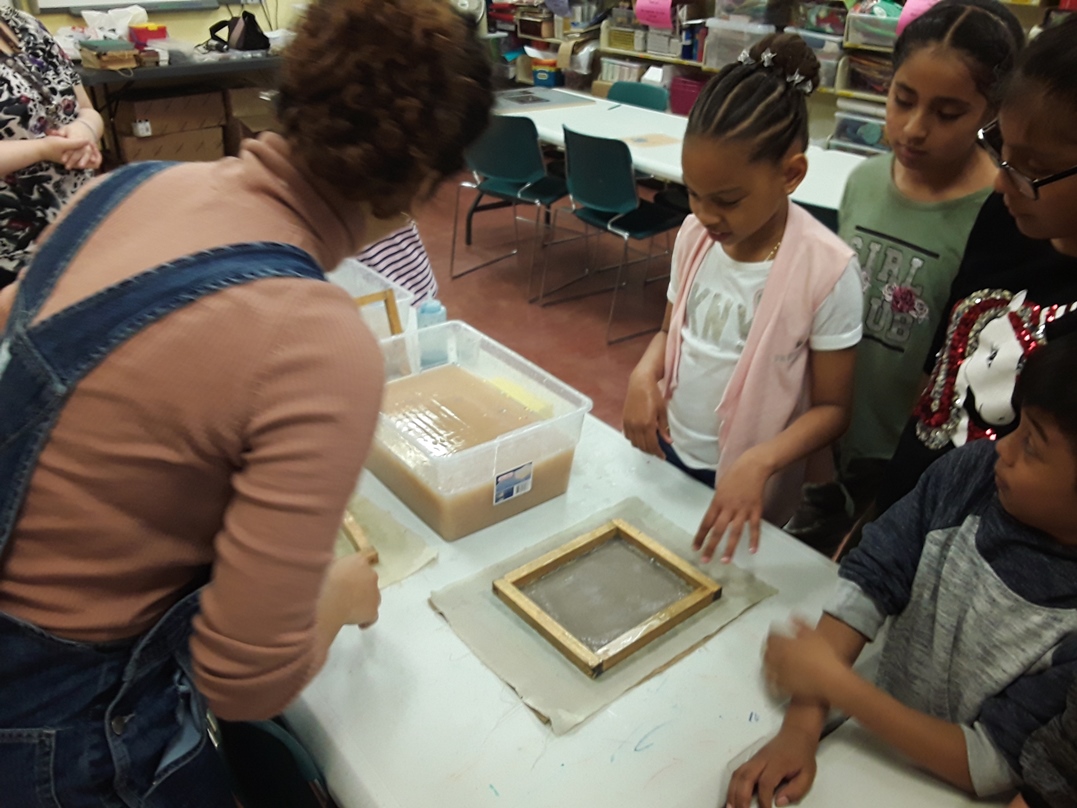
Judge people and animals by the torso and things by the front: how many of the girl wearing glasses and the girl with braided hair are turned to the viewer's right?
0

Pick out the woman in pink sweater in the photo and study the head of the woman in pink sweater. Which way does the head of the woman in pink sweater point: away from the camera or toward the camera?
away from the camera

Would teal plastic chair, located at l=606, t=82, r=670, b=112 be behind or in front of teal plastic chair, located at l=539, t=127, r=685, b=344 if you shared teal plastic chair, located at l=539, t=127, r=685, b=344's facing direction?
in front

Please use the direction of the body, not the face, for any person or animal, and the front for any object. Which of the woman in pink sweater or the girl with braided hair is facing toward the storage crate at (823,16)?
the woman in pink sweater

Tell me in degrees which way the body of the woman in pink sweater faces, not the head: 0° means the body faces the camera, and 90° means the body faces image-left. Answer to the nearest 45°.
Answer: approximately 225°

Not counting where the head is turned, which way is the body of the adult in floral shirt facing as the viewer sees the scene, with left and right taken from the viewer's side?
facing the viewer and to the right of the viewer

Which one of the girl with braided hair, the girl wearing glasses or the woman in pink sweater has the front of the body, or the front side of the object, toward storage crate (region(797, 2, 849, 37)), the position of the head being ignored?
the woman in pink sweater

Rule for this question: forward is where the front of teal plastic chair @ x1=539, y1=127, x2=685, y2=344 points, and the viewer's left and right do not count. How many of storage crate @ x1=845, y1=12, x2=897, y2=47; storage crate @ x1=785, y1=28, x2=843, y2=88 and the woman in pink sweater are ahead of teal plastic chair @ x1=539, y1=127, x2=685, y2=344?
2

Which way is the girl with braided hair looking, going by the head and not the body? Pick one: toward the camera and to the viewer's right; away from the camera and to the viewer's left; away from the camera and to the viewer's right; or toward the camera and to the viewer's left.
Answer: toward the camera and to the viewer's left

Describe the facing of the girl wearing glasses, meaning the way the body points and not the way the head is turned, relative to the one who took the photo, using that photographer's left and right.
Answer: facing the viewer and to the left of the viewer

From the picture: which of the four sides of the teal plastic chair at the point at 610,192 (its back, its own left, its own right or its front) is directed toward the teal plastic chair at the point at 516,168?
left

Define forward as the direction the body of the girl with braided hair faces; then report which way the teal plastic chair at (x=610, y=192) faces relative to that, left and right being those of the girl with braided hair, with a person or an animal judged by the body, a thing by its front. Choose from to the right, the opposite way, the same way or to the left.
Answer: the opposite way

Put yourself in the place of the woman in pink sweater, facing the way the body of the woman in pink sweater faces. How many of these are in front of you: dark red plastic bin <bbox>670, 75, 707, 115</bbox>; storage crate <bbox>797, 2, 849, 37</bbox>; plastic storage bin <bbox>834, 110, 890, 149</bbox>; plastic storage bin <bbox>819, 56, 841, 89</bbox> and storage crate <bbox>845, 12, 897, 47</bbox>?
5

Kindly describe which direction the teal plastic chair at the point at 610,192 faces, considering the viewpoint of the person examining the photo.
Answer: facing away from the viewer and to the right of the viewer

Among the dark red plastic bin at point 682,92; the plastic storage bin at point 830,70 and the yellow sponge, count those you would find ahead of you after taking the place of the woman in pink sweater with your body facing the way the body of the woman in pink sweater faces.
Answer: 3

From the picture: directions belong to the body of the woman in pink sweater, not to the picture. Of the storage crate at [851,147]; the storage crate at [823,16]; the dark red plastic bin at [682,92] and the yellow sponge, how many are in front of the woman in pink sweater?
4
